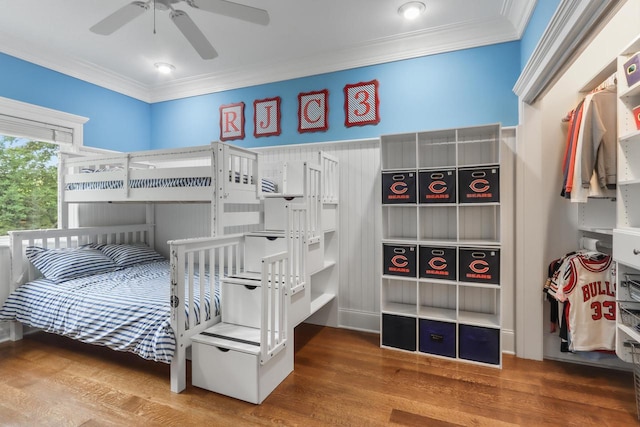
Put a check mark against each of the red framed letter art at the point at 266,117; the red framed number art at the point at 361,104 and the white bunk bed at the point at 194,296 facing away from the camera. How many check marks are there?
0

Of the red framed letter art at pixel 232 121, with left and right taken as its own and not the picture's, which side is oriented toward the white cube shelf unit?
left

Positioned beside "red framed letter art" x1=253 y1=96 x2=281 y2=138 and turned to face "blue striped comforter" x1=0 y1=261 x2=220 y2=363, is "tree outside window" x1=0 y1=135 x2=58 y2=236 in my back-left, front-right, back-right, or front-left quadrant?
front-right

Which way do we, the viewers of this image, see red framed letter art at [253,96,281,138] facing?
facing the viewer and to the left of the viewer

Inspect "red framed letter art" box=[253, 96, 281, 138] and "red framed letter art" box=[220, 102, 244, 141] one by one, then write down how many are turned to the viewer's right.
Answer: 0

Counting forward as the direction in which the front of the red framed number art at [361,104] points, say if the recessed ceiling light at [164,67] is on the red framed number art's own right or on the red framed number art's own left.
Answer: on the red framed number art's own right

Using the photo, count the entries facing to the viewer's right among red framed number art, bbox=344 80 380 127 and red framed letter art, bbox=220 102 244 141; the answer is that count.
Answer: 0

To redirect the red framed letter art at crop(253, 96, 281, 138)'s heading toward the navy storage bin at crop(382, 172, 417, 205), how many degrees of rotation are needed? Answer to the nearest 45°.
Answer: approximately 90° to its left

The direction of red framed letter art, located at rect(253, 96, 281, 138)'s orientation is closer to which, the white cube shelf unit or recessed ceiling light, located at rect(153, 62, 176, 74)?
the recessed ceiling light

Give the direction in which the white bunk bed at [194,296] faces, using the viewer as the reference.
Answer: facing the viewer and to the right of the viewer

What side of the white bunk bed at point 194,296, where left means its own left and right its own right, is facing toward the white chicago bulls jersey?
front

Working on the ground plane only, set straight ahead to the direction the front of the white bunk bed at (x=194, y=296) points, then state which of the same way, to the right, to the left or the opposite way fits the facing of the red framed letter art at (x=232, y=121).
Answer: to the right
